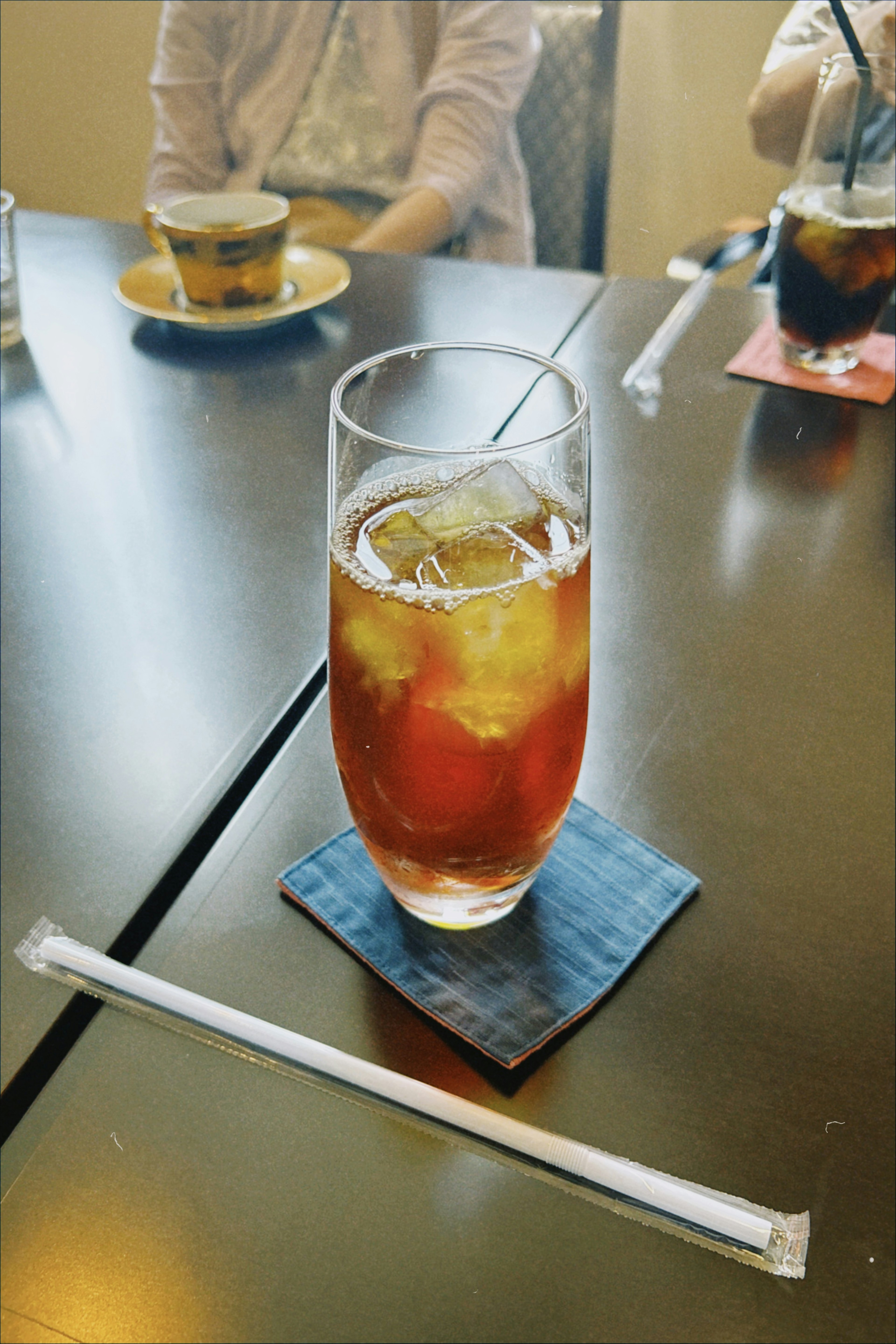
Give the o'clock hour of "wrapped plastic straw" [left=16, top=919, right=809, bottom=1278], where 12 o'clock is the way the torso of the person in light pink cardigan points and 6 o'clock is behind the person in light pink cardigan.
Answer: The wrapped plastic straw is roughly at 12 o'clock from the person in light pink cardigan.

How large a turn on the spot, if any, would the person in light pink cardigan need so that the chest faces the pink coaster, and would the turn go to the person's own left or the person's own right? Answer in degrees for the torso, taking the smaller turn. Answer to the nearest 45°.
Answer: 0° — they already face it

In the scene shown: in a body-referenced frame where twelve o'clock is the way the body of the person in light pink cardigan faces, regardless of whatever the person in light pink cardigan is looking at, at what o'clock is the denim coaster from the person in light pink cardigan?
The denim coaster is roughly at 12 o'clock from the person in light pink cardigan.

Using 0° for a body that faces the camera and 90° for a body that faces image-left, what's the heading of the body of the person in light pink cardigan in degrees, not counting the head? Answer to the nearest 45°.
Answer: approximately 0°

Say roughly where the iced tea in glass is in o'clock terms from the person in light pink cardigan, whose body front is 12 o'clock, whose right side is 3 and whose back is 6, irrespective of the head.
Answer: The iced tea in glass is roughly at 12 o'clock from the person in light pink cardigan.
